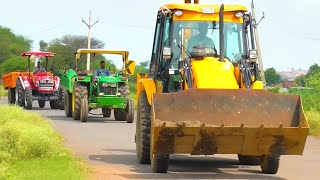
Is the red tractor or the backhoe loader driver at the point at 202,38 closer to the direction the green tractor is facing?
the backhoe loader driver

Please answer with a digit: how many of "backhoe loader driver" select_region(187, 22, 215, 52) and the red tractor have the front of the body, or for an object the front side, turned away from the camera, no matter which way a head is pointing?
0

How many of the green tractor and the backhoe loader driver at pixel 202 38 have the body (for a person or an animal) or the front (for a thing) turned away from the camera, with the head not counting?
0

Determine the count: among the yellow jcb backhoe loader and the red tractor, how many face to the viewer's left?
0
